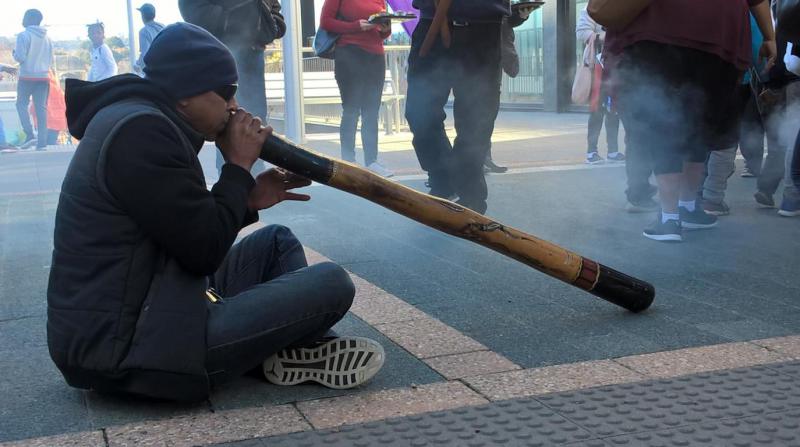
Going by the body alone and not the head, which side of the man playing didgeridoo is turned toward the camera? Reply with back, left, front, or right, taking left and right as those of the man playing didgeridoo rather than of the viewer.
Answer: right

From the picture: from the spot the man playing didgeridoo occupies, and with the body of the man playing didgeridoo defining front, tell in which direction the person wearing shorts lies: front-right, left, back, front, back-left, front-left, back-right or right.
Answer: front-left

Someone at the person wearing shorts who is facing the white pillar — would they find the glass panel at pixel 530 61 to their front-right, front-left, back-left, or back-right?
front-right

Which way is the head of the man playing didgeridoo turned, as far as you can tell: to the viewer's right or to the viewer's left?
to the viewer's right

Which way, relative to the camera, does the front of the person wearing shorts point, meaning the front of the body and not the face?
toward the camera

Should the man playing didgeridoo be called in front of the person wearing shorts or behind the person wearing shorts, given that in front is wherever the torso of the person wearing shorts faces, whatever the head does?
in front
